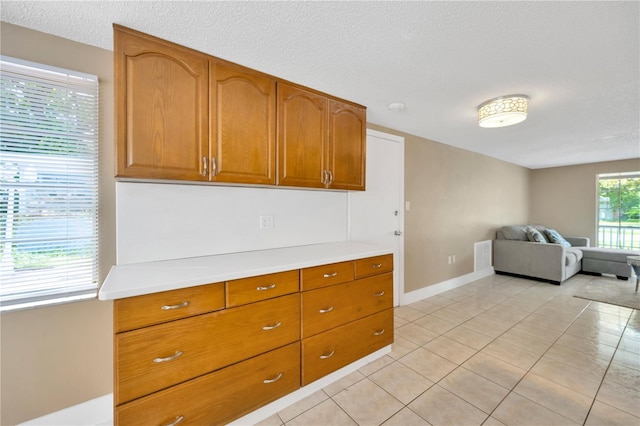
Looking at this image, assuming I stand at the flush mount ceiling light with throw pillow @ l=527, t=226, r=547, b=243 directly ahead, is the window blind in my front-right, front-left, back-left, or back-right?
back-left

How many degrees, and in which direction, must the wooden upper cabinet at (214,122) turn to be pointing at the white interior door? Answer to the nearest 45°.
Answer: approximately 90° to its left

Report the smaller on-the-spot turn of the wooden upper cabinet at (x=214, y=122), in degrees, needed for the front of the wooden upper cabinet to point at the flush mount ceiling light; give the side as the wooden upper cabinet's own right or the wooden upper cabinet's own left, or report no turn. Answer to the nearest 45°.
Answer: approximately 45° to the wooden upper cabinet's own left

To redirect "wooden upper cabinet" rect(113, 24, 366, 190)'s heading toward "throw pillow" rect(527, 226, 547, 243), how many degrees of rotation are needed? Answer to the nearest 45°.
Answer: approximately 45° to its left

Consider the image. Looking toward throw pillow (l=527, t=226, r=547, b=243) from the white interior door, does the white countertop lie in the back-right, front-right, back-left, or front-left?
back-right

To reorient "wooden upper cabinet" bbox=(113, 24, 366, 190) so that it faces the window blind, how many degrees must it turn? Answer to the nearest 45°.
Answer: approximately 135° to its right

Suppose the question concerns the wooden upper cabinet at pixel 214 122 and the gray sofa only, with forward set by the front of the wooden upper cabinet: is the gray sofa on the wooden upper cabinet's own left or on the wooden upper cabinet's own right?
on the wooden upper cabinet's own left

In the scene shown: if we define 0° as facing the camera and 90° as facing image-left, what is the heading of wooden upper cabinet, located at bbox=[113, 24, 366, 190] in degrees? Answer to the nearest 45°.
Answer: approximately 315°
